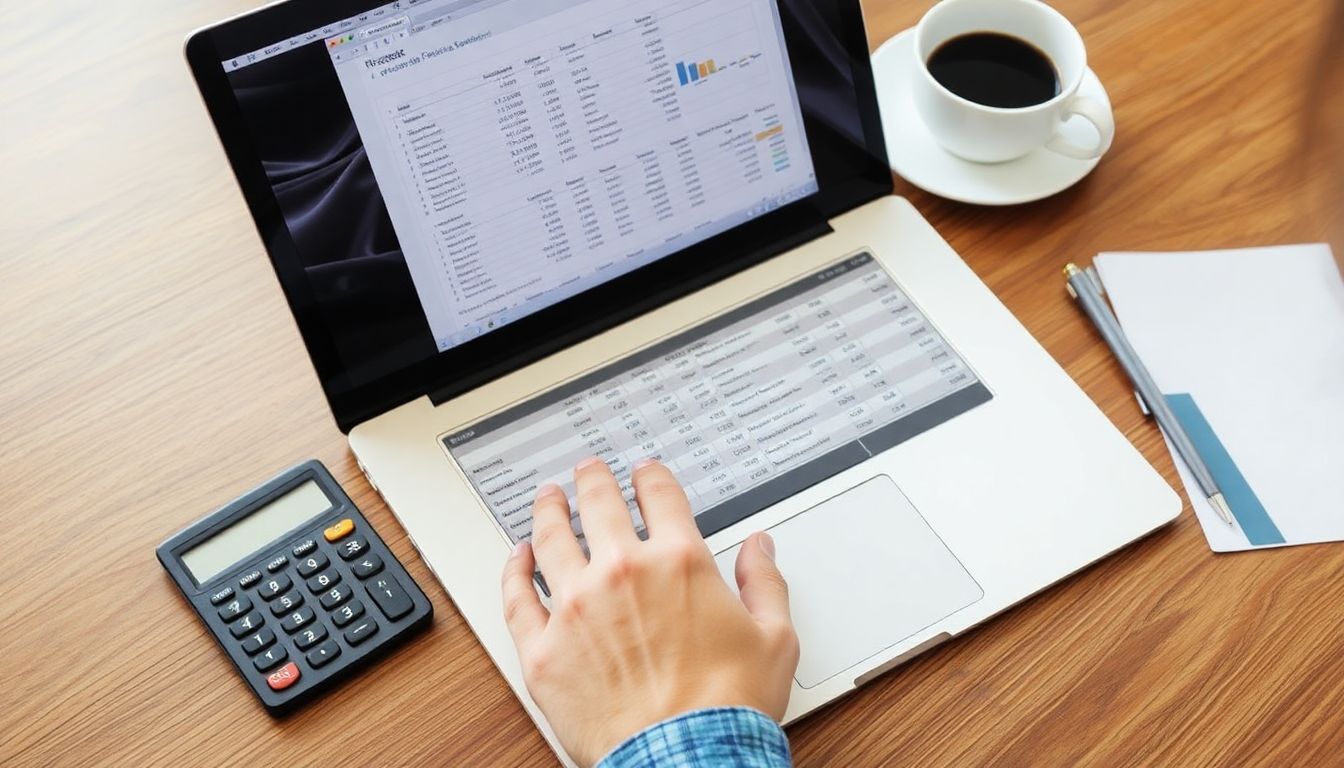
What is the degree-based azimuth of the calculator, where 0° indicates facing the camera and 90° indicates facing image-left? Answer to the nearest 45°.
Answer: approximately 315°

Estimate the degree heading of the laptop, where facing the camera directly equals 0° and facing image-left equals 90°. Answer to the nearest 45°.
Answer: approximately 315°
